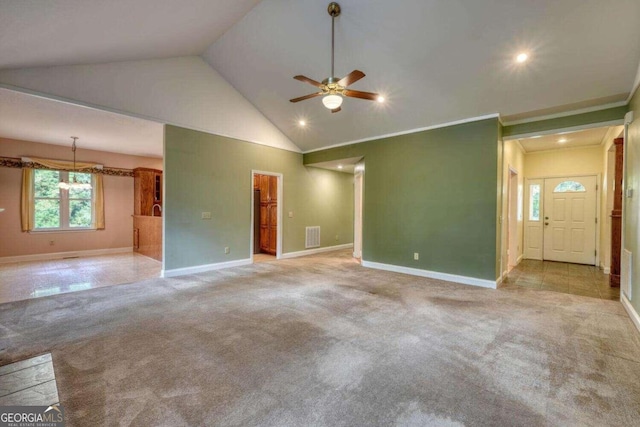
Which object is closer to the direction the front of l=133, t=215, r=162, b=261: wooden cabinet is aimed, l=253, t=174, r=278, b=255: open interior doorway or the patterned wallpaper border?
the patterned wallpaper border

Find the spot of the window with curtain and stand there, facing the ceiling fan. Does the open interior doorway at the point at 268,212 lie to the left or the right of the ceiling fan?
left

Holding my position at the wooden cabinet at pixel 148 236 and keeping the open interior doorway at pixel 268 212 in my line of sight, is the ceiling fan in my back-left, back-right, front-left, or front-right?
front-right

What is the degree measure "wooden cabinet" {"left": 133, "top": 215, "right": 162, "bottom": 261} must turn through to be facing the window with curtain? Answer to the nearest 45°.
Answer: approximately 90° to its right

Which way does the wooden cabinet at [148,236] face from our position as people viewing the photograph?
facing the viewer and to the left of the viewer

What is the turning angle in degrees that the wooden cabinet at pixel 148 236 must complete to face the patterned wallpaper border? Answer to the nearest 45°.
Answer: approximately 45° to its right

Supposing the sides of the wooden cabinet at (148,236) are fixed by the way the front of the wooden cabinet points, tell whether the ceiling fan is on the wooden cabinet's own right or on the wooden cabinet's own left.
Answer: on the wooden cabinet's own left

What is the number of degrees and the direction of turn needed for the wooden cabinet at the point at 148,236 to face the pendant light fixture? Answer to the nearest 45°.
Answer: approximately 45° to its right
